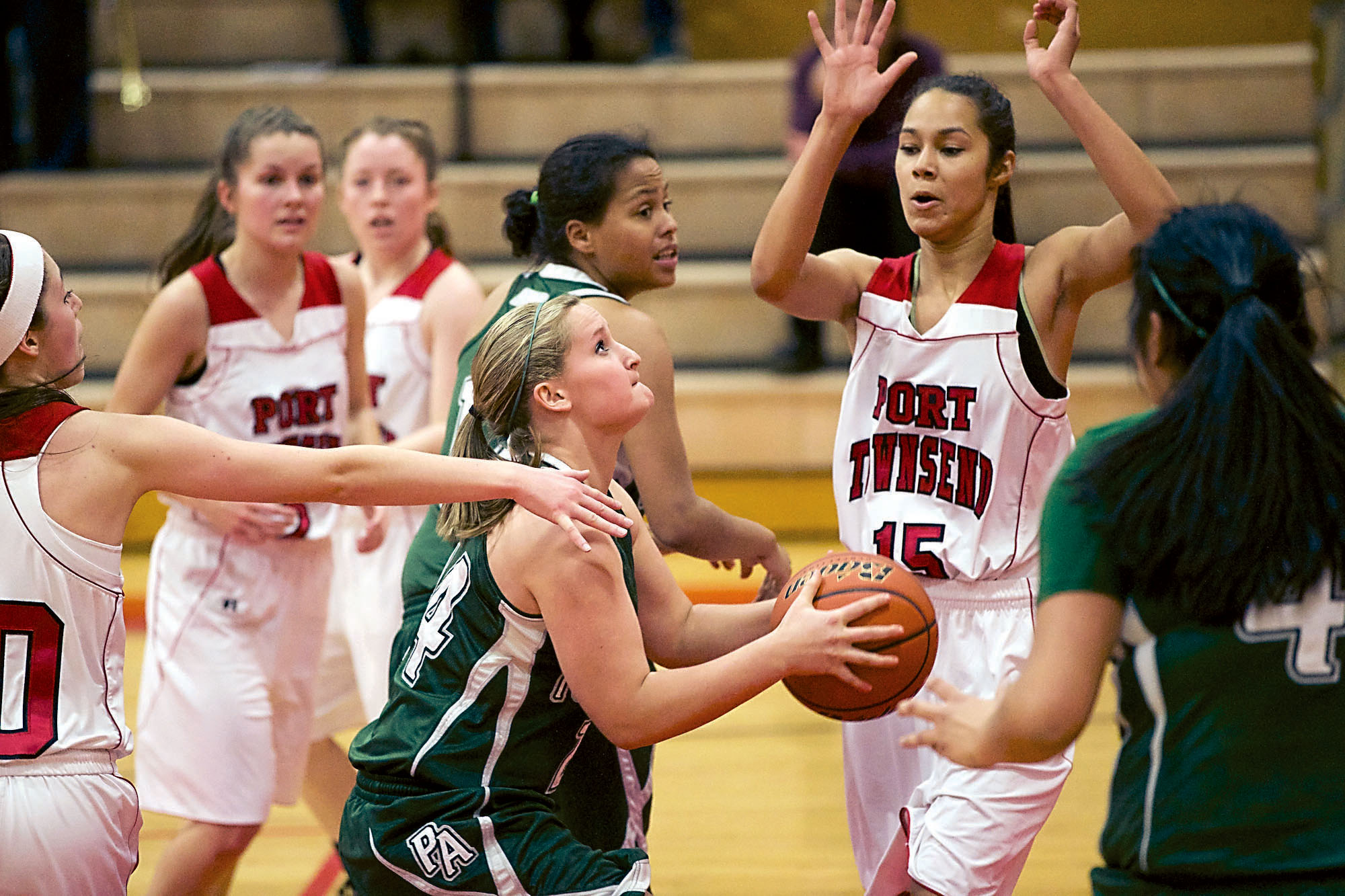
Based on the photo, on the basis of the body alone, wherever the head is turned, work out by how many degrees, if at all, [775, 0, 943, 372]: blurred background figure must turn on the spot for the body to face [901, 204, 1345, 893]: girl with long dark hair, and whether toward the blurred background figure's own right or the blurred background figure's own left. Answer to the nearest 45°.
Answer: approximately 45° to the blurred background figure's own left

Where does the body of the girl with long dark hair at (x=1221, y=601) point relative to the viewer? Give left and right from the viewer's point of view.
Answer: facing away from the viewer and to the left of the viewer

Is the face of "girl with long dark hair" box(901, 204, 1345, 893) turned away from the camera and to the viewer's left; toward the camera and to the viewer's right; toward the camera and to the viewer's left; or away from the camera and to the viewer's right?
away from the camera and to the viewer's left

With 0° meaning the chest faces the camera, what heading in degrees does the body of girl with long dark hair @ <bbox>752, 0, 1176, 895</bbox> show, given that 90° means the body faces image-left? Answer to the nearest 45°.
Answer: approximately 45°

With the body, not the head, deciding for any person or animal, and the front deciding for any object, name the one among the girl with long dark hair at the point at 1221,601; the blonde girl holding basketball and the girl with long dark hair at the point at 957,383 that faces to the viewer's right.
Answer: the blonde girl holding basketball

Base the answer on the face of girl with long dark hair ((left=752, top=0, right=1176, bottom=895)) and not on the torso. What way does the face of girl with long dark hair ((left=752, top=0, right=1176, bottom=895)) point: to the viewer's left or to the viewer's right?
to the viewer's left

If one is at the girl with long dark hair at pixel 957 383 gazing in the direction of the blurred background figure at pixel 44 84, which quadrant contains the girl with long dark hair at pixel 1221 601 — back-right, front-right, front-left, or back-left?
back-left

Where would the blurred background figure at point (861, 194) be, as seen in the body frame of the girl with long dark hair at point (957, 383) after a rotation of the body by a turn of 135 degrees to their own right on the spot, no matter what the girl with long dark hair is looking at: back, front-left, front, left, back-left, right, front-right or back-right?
front

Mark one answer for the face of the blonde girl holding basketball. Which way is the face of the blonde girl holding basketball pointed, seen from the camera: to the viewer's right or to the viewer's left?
to the viewer's right

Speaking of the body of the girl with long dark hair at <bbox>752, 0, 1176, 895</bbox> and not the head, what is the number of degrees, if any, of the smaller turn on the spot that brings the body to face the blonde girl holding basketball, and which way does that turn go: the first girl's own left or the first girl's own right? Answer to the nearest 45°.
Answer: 0° — they already face them

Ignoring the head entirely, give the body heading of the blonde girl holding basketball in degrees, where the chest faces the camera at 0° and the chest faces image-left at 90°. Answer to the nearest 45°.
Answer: approximately 270°

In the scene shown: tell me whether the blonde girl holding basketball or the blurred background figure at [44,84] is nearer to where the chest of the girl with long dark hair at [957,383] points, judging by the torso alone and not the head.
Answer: the blonde girl holding basketball

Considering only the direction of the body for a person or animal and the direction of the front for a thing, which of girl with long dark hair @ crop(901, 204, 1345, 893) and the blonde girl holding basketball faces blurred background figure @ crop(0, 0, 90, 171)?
the girl with long dark hair

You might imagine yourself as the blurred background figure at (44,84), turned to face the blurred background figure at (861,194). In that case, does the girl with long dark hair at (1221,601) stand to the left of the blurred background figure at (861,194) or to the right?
right

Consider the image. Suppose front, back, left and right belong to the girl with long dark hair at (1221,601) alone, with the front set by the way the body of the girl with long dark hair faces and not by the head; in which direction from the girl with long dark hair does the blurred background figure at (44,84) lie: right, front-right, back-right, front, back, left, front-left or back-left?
front
